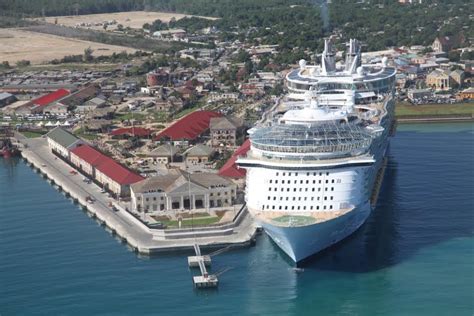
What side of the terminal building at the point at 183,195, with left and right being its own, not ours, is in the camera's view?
front

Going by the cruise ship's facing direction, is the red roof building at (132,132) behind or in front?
behind

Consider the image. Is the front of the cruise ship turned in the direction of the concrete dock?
no

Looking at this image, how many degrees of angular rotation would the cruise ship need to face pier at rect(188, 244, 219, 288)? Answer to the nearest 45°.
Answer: approximately 45° to its right

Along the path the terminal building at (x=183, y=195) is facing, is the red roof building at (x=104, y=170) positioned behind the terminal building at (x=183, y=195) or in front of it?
behind

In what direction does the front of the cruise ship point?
toward the camera

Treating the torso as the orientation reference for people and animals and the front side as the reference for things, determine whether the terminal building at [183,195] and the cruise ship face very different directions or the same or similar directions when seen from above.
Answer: same or similar directions

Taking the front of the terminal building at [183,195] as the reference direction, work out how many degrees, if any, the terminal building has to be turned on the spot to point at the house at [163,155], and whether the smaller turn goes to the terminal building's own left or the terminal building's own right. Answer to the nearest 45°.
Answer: approximately 180°

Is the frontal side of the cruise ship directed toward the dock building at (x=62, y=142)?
no

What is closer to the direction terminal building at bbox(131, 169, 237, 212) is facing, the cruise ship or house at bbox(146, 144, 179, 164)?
the cruise ship

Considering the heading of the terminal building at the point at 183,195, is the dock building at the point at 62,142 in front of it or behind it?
behind

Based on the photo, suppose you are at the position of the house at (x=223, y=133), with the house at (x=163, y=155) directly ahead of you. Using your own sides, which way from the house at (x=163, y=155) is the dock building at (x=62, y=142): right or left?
right

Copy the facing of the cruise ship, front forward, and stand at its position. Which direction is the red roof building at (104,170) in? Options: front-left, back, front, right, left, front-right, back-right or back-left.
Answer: back-right

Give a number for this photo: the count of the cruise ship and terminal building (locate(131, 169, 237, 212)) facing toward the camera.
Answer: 2

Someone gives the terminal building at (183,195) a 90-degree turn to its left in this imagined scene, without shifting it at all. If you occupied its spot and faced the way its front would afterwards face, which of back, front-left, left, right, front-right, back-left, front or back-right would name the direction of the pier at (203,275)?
right
